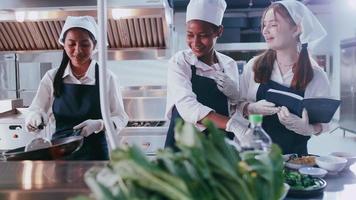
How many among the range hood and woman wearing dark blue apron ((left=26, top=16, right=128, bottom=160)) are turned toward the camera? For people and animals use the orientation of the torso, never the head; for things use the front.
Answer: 2

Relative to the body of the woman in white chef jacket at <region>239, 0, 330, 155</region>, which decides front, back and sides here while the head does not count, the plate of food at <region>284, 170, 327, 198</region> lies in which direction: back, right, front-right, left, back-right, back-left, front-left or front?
front-left

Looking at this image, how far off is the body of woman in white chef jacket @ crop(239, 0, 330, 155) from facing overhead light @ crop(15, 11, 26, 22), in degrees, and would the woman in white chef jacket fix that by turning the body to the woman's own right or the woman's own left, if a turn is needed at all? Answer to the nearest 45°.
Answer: approximately 45° to the woman's own right

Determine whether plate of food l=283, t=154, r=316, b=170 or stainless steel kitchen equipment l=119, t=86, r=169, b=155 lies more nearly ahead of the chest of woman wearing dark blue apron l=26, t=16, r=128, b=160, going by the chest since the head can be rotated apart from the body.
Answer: the plate of food

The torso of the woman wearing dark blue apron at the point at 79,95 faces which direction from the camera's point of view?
toward the camera

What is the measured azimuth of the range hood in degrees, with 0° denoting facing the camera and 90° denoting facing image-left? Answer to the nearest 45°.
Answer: approximately 0°

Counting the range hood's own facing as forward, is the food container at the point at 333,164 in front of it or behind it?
in front

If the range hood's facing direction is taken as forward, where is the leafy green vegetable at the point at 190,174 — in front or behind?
in front

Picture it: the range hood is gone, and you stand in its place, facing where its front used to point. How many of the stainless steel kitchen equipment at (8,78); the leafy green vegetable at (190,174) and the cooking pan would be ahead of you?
2

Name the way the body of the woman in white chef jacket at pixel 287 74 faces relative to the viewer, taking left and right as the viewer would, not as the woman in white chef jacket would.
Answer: facing the viewer and to the left of the viewer

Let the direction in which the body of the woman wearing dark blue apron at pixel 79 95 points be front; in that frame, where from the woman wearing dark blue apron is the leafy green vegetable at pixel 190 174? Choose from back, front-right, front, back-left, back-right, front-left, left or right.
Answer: front

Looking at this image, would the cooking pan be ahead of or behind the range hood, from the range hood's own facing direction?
ahead
